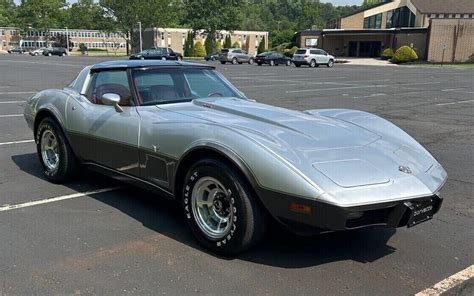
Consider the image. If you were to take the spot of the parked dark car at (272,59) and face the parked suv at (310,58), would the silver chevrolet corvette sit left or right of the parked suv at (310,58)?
right

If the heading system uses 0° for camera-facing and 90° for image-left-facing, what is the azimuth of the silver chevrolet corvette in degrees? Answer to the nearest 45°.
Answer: approximately 315°

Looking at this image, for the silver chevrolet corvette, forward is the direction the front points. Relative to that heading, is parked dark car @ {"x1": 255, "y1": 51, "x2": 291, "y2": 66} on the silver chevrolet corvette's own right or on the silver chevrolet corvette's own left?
on the silver chevrolet corvette's own left

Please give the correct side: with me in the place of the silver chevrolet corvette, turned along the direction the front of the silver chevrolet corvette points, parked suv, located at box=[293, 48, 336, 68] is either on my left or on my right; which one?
on my left
